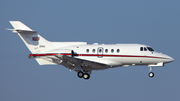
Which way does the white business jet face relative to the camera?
to the viewer's right
